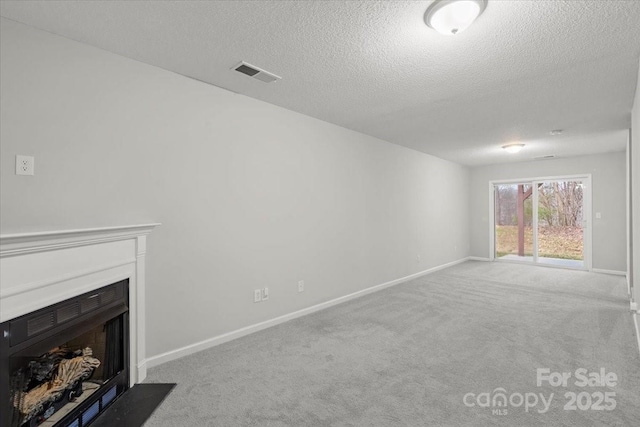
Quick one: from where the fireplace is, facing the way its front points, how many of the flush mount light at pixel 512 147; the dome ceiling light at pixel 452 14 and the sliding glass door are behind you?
0

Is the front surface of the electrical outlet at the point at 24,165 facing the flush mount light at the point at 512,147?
no

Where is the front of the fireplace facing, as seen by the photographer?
facing the viewer and to the right of the viewer

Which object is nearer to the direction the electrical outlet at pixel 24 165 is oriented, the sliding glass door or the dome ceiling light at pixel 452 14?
the dome ceiling light

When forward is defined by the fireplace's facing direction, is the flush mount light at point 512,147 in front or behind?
in front

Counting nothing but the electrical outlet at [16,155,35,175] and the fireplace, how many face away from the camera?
0

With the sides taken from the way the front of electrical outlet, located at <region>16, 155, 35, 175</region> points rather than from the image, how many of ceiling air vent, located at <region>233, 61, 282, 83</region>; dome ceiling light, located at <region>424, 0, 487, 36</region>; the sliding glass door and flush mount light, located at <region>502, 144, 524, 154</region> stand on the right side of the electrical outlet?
0

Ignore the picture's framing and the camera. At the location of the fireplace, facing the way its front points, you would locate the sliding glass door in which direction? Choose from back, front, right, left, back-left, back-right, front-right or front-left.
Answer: front-left

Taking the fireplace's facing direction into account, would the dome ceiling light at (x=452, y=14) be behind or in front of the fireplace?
in front

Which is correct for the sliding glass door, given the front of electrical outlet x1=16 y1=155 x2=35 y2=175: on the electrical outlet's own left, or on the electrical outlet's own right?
on the electrical outlet's own left

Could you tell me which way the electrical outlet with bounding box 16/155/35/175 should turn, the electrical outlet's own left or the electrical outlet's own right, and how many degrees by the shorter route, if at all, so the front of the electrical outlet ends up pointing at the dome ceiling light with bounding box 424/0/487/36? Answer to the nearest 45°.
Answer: approximately 45° to the electrical outlet's own left

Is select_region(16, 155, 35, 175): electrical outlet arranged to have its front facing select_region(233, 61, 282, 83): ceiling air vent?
no
